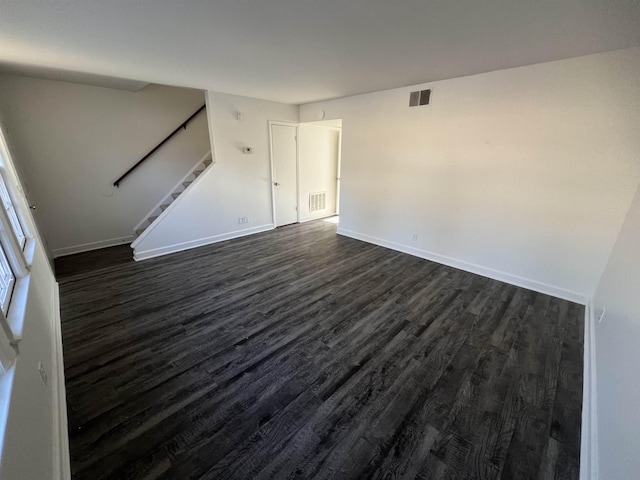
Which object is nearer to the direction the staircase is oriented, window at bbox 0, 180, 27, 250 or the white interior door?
the window

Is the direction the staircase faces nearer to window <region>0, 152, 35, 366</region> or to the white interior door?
the window

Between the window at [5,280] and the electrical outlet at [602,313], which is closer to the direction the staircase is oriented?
the window

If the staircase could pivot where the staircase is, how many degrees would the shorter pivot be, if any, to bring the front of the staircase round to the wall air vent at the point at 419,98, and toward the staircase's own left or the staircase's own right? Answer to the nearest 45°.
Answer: approximately 135° to the staircase's own left

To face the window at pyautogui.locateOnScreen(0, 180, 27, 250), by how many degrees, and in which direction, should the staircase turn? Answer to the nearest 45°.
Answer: approximately 45° to its left

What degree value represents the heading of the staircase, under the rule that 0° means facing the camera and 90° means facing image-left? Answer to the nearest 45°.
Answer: approximately 90°

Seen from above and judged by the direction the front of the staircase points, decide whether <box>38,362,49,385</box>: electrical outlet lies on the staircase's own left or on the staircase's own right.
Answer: on the staircase's own left

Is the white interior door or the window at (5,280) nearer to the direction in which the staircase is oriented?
the window

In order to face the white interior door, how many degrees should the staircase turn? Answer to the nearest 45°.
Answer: approximately 180°

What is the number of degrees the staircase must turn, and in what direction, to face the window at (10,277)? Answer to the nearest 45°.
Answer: approximately 90° to its left

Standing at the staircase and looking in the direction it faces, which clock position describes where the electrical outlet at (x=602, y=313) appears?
The electrical outlet is roughly at 8 o'clock from the staircase.
